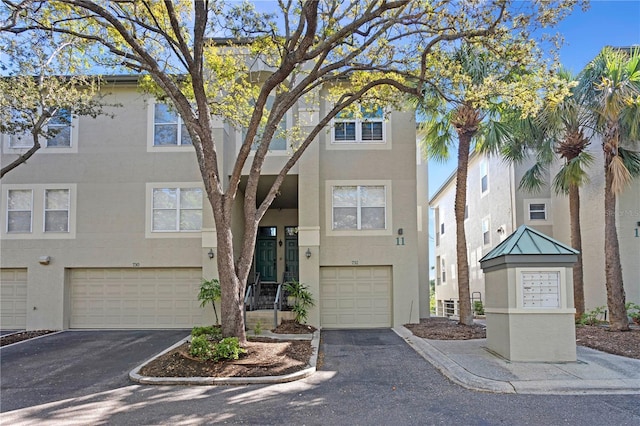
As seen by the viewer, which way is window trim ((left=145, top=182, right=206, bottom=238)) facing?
toward the camera

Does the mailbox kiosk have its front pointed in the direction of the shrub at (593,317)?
no

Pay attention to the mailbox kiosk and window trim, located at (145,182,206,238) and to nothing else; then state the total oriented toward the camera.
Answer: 2

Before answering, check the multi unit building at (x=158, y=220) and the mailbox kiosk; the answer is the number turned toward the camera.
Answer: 2

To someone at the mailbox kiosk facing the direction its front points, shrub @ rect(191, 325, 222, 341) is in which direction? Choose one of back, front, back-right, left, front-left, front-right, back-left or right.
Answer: right

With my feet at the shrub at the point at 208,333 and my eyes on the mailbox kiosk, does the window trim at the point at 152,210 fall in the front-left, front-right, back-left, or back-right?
back-left

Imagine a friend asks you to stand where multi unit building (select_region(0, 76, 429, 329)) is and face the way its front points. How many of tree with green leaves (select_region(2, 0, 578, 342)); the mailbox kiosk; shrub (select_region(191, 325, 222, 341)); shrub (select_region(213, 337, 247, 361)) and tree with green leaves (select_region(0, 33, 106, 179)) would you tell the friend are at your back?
0

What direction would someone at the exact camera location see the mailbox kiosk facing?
facing the viewer

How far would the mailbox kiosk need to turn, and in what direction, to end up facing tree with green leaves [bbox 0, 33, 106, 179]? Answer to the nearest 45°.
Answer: approximately 90° to its right

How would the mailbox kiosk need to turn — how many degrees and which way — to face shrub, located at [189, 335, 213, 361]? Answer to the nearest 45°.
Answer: approximately 90° to its right

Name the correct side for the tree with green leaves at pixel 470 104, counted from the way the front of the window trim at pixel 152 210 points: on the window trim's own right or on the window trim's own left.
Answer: on the window trim's own left

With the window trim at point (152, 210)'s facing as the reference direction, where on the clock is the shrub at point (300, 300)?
The shrub is roughly at 10 o'clock from the window trim.

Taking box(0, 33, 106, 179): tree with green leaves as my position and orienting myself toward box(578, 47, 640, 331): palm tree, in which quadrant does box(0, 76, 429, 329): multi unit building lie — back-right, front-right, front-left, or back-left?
front-left

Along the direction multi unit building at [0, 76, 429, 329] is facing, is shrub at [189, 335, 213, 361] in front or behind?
in front

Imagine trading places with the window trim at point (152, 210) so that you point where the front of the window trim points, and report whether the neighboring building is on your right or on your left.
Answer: on your left

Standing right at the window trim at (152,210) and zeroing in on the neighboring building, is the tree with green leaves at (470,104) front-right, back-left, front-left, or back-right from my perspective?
front-right

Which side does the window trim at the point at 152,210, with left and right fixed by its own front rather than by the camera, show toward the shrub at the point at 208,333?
front

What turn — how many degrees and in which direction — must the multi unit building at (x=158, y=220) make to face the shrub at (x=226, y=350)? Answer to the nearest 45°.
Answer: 0° — it already faces it

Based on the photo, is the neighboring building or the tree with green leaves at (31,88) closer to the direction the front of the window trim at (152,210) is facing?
the tree with green leaves
